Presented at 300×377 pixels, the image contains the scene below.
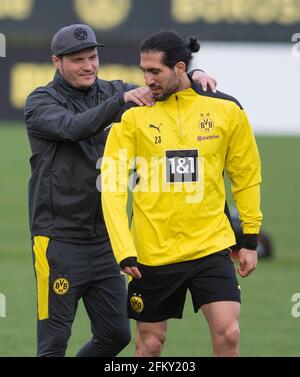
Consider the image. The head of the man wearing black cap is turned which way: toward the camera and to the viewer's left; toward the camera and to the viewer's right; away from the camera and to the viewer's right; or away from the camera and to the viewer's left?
toward the camera and to the viewer's right

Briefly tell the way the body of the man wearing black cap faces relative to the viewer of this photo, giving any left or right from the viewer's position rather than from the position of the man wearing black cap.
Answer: facing the viewer and to the right of the viewer
